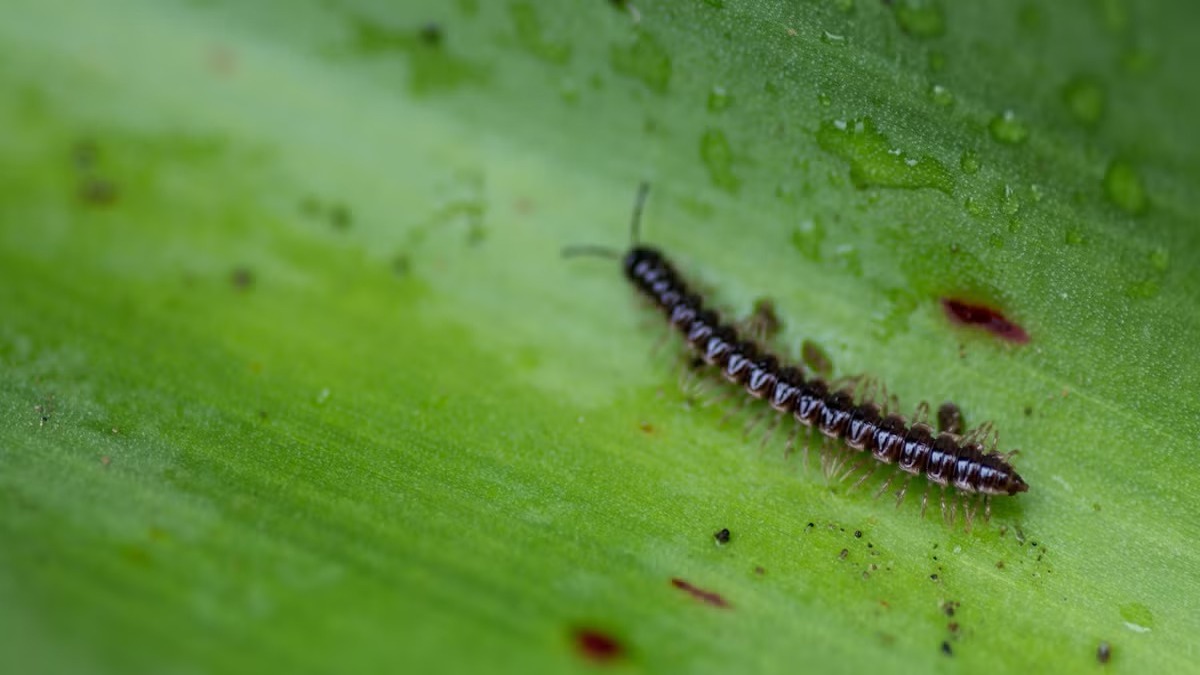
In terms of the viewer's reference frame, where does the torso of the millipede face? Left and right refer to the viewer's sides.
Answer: facing away from the viewer and to the left of the viewer
